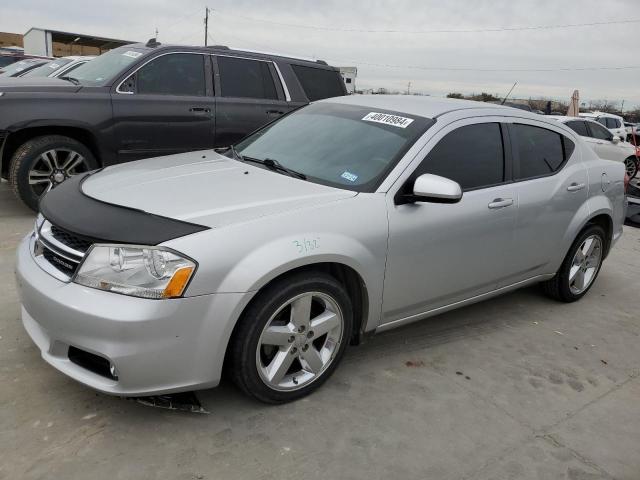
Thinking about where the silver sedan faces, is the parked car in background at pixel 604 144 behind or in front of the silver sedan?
behind

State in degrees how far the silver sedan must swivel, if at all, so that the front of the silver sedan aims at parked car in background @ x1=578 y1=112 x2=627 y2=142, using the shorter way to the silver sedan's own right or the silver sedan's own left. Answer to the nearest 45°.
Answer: approximately 180°

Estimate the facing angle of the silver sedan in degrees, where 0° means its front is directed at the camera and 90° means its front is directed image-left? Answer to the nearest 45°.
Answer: approximately 45°

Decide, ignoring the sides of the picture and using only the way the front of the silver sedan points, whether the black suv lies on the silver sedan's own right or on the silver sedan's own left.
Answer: on the silver sedan's own right
